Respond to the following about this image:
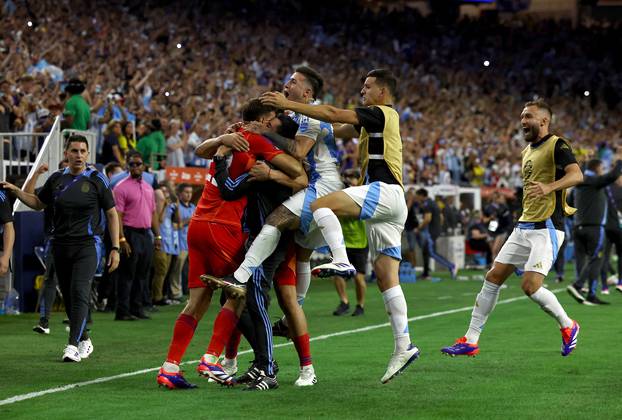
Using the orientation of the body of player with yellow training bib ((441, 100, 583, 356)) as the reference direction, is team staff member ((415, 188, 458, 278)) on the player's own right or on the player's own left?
on the player's own right

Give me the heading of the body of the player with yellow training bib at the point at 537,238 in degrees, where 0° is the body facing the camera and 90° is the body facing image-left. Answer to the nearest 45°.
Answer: approximately 45°

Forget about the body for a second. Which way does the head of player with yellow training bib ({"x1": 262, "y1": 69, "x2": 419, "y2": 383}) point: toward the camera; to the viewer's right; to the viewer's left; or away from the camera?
to the viewer's left

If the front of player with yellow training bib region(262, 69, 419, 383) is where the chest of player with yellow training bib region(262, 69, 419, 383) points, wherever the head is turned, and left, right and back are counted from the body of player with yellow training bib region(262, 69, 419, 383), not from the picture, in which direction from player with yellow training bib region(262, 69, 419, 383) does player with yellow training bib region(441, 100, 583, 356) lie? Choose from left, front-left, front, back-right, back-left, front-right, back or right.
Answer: back-right

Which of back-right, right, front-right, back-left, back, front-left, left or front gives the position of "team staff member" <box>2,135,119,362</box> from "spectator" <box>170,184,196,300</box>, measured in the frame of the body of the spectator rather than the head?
front-right

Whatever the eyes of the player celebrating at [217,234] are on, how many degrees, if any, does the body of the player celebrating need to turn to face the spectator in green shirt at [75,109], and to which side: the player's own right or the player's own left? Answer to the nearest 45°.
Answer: approximately 90° to the player's own left

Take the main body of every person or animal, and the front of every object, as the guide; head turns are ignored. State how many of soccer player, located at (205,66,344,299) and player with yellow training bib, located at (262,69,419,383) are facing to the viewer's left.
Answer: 2

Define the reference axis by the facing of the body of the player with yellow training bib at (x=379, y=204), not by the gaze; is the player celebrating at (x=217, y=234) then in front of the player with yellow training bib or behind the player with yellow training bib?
in front

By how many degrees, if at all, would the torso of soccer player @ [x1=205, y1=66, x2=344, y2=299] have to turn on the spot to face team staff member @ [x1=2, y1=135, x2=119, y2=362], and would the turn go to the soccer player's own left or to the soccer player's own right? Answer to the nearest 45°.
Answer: approximately 45° to the soccer player's own right

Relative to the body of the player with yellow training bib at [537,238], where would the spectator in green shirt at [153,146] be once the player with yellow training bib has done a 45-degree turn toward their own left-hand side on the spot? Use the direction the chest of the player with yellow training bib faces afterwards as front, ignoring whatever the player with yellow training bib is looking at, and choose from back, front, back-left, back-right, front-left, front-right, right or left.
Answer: back-right

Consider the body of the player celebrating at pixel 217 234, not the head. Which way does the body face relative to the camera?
to the viewer's right

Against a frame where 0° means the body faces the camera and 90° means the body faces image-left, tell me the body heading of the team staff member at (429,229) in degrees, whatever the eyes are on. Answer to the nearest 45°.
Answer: approximately 90°
